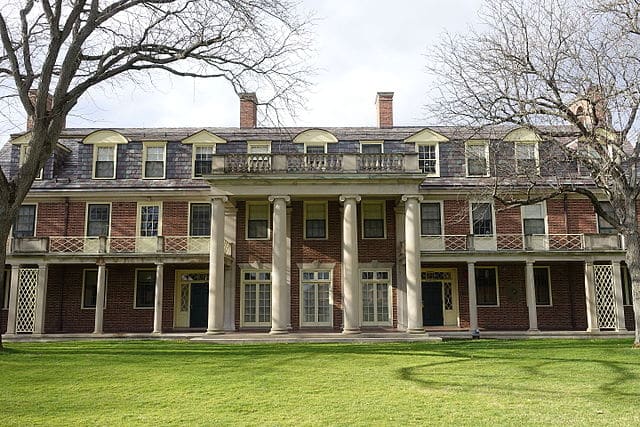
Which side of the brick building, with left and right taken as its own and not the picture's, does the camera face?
front
